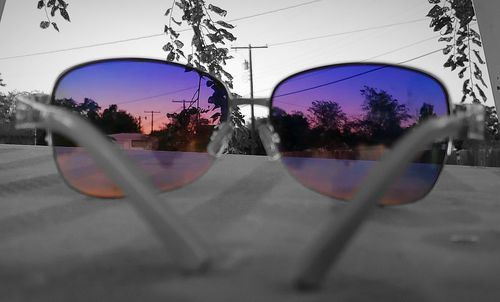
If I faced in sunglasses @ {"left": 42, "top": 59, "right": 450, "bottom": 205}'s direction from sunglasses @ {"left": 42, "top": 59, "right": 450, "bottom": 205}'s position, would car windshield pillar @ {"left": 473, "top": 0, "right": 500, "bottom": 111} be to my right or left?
on my right

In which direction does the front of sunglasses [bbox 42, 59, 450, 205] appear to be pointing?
away from the camera
